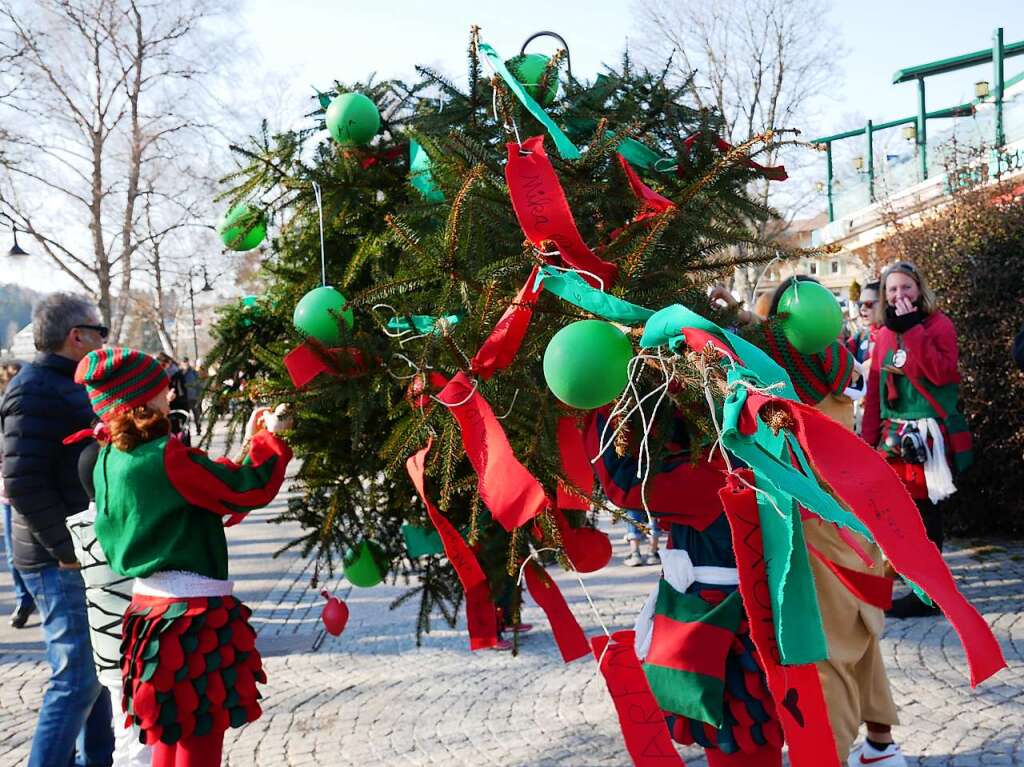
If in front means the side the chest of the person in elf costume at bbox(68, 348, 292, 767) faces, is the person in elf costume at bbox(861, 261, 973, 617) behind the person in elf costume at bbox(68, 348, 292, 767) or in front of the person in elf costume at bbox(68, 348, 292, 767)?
in front

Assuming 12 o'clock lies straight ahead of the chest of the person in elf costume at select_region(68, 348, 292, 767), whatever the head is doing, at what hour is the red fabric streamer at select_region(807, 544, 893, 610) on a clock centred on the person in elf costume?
The red fabric streamer is roughly at 2 o'clock from the person in elf costume.

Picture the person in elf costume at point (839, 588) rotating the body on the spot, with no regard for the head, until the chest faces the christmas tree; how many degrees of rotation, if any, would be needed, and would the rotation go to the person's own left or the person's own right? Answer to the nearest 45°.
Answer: approximately 45° to the person's own left

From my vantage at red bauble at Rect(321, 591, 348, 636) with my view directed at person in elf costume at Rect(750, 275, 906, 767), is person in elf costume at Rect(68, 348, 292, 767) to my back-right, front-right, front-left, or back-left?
back-right

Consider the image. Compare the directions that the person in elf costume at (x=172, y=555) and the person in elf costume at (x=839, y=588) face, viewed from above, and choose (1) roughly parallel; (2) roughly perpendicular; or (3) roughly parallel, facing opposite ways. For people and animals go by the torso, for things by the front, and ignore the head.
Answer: roughly perpendicular

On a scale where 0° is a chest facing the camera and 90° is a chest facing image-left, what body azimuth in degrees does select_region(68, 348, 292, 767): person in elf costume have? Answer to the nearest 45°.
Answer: approximately 225°

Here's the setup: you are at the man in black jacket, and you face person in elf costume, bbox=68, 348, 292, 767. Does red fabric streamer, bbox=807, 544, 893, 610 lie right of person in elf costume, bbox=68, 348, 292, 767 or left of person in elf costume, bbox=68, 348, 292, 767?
left

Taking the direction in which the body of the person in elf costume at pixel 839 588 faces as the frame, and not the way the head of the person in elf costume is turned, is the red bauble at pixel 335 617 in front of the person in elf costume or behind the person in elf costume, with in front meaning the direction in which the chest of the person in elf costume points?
in front

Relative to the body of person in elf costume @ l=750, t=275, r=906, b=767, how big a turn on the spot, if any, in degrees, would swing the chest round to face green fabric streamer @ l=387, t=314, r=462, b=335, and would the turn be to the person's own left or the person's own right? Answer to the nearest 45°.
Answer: approximately 45° to the person's own left

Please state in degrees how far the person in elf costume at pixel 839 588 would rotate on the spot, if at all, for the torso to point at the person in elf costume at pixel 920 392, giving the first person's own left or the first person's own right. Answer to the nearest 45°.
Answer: approximately 90° to the first person's own right
